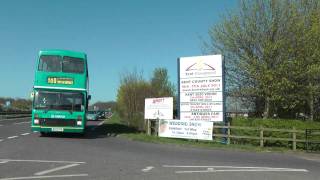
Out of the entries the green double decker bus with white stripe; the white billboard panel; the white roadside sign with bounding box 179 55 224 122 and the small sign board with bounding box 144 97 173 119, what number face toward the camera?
4

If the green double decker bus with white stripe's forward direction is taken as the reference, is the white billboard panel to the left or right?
on its left

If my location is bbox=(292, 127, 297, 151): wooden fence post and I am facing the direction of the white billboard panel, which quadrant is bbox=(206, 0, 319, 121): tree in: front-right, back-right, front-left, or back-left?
front-right

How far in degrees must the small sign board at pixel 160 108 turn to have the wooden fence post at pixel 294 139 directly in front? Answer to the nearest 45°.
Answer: approximately 45° to its left

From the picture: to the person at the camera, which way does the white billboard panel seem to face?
facing the viewer

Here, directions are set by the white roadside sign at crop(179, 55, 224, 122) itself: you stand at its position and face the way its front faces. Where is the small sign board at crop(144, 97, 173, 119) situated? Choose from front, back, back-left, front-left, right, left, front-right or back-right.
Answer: back-right

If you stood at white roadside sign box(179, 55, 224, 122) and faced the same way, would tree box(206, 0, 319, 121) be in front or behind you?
behind

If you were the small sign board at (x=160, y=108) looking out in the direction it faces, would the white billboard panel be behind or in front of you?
in front

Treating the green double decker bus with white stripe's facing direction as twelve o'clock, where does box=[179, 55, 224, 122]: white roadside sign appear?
The white roadside sign is roughly at 9 o'clock from the green double decker bus with white stripe.

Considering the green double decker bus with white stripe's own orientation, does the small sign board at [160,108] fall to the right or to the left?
on its left

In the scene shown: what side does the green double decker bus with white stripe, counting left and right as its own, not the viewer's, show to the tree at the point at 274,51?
left

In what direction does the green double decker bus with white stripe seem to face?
toward the camera
